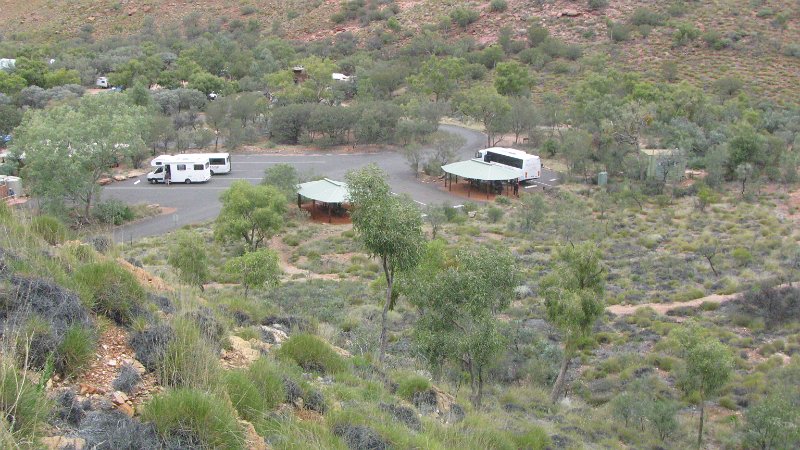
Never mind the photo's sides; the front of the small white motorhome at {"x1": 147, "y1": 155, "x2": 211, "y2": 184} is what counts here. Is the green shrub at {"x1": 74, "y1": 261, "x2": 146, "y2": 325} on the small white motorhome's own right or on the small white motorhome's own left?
on the small white motorhome's own left

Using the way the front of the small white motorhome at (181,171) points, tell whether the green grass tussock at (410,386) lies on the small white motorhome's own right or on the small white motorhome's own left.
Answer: on the small white motorhome's own left

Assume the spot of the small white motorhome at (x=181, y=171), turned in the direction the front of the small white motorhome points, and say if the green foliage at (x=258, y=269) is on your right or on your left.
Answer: on your left

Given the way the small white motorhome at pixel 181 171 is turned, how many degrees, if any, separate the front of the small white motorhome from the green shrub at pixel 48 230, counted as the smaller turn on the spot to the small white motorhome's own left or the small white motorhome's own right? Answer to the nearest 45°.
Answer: approximately 90° to the small white motorhome's own left

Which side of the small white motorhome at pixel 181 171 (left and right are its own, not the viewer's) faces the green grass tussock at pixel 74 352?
left

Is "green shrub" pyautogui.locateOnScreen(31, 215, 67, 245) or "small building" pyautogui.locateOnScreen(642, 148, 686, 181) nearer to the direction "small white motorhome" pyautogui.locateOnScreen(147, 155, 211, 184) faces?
the green shrub

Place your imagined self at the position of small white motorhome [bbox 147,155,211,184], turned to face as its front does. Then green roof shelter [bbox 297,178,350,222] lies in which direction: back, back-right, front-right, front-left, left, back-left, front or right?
back-left

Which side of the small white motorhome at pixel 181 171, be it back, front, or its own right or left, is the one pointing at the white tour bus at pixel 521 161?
back

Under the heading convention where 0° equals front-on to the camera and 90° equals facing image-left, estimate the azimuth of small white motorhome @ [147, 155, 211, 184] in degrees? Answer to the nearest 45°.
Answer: approximately 90°

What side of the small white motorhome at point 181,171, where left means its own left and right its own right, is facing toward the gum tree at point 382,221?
left

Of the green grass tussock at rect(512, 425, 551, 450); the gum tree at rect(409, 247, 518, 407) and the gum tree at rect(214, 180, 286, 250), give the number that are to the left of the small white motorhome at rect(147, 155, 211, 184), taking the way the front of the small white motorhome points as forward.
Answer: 3

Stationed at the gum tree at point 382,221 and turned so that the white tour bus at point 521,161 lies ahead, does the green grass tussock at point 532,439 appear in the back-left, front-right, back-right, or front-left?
back-right
